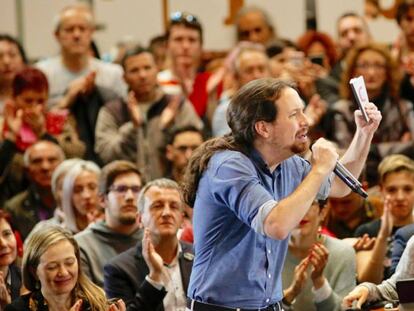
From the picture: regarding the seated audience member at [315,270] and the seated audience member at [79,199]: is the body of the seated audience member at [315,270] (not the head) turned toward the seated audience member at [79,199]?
no

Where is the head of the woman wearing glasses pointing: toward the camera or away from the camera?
toward the camera

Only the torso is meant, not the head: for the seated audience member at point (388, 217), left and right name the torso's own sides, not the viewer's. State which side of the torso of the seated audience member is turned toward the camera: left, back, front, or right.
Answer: front

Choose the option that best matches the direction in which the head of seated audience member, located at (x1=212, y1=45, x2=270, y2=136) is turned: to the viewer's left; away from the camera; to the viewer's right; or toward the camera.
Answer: toward the camera

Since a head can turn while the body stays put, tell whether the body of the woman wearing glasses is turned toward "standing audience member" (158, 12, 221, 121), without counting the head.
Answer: no

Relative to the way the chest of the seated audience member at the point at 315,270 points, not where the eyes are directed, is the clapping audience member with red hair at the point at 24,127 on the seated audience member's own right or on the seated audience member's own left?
on the seated audience member's own right

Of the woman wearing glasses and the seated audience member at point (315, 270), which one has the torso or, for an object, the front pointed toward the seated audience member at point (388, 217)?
the woman wearing glasses

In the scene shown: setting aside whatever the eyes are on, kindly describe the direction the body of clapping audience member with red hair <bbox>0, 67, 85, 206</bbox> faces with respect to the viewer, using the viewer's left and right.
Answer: facing the viewer

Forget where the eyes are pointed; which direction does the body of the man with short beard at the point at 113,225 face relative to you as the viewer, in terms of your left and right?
facing the viewer and to the right of the viewer

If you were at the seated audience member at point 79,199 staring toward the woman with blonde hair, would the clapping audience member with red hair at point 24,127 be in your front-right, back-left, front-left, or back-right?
back-right

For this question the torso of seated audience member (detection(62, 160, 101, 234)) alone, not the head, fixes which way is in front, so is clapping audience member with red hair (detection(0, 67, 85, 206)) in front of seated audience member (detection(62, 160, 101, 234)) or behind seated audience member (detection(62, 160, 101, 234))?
behind

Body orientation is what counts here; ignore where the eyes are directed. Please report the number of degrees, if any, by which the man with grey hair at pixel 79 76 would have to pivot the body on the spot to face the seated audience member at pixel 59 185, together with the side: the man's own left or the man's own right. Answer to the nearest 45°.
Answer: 0° — they already face them

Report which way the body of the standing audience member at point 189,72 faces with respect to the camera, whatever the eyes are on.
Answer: toward the camera

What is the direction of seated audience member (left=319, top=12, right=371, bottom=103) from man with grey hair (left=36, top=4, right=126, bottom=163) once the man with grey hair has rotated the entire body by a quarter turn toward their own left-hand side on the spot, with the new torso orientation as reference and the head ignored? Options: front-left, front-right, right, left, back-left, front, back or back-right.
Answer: front
